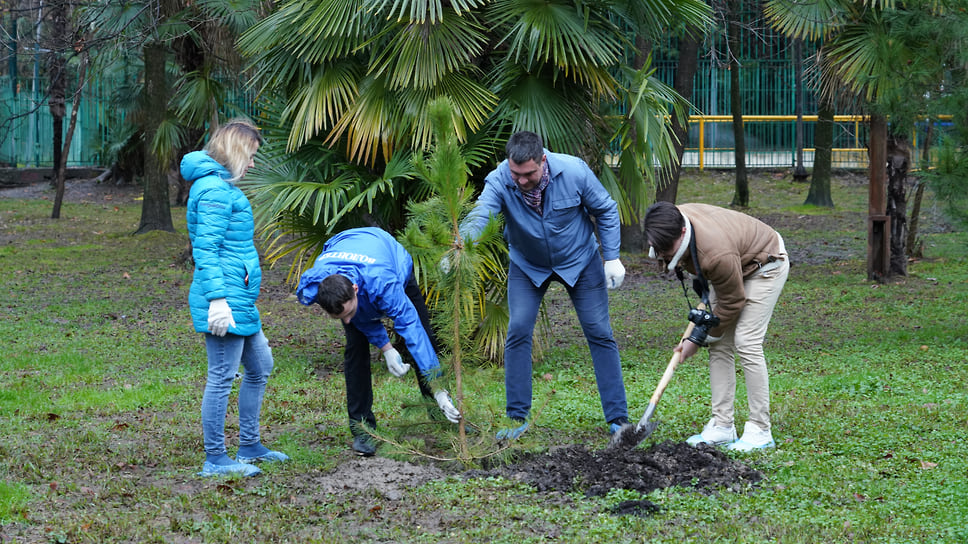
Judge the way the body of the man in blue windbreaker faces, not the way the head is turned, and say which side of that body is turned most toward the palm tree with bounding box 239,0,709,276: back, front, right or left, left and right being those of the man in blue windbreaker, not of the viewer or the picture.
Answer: back

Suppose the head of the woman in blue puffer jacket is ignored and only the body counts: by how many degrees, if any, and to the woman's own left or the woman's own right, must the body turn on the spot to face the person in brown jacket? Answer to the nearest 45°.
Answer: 0° — they already face them

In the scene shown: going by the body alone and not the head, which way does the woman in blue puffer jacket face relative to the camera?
to the viewer's right

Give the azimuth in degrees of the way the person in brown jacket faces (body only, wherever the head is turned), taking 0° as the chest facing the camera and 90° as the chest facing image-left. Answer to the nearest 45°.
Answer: approximately 90°

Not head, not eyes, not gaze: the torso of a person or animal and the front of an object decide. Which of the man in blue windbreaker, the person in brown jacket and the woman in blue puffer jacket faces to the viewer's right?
the woman in blue puffer jacket

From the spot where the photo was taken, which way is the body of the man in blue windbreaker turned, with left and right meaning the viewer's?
facing the viewer

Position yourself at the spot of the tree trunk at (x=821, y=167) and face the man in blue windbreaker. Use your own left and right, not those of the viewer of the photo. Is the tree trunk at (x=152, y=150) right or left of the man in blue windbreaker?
right

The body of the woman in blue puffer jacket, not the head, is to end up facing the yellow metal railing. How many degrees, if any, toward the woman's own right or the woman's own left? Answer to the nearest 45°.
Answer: approximately 45° to the woman's own left

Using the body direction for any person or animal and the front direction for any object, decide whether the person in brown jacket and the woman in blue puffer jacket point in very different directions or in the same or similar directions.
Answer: very different directions

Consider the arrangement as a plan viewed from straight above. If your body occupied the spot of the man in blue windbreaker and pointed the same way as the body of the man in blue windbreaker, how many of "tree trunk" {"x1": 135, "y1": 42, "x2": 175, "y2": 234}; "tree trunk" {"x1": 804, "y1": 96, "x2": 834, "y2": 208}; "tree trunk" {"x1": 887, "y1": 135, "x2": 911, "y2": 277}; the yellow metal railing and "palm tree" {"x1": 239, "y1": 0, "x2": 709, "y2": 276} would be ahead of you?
0

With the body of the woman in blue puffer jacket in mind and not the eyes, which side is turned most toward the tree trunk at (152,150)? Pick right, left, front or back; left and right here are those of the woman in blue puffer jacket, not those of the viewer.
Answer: left

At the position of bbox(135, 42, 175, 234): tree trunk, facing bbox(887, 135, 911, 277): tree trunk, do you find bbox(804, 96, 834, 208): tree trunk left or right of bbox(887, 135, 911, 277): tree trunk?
left

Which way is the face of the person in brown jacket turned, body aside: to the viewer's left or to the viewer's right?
to the viewer's left

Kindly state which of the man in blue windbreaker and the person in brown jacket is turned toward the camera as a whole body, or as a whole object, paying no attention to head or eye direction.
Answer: the man in blue windbreaker
